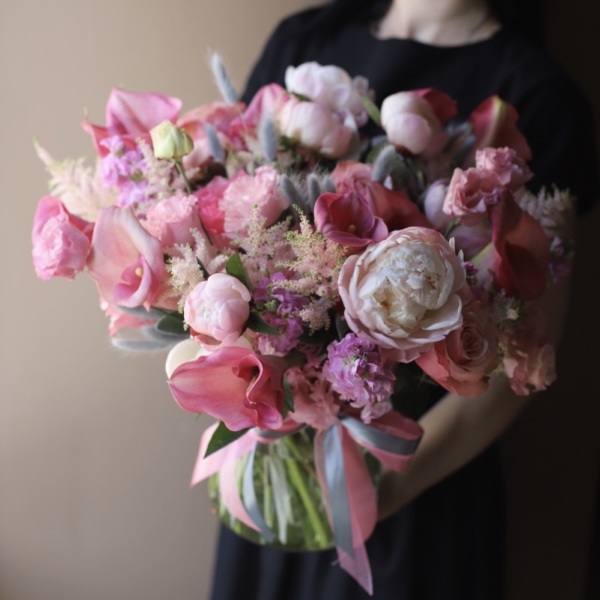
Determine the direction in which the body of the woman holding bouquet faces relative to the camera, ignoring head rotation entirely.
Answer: toward the camera
